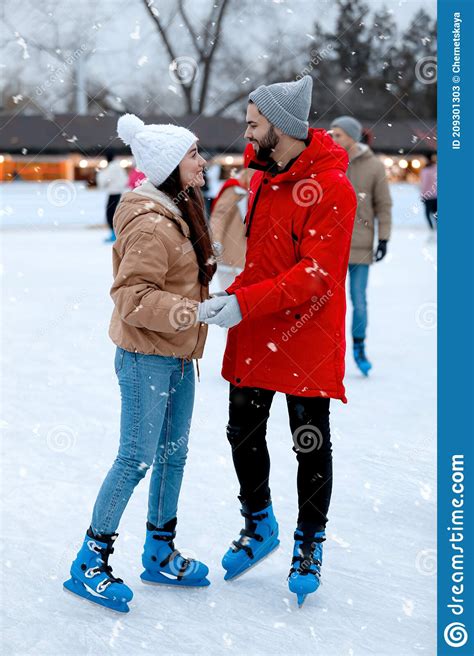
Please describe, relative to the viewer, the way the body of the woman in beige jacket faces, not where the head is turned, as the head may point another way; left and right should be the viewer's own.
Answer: facing to the right of the viewer

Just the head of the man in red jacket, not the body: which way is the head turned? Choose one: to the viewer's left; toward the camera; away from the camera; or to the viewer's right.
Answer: to the viewer's left

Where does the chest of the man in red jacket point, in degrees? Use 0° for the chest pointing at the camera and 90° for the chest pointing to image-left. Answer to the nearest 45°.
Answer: approximately 45°

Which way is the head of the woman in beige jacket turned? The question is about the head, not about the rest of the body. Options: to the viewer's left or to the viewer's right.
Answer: to the viewer's right

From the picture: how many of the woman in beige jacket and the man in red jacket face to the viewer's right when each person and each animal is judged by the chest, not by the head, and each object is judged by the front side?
1

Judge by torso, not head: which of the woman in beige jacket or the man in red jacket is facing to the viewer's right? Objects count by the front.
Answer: the woman in beige jacket
